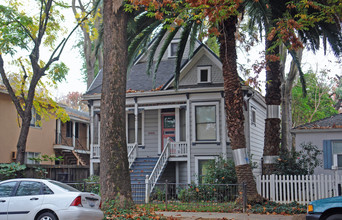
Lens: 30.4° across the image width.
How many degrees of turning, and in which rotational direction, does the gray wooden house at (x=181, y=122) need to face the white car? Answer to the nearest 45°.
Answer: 0° — it already faces it

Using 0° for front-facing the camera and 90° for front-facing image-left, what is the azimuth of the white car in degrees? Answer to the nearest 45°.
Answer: approximately 135°

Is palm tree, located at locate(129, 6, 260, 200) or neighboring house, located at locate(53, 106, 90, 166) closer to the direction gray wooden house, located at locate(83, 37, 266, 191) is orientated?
the palm tree

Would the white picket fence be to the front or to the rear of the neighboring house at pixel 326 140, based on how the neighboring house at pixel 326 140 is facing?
to the front

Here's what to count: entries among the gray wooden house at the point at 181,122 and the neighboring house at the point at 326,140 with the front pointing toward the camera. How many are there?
2

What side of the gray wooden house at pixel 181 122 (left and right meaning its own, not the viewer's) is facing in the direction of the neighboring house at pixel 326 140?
left

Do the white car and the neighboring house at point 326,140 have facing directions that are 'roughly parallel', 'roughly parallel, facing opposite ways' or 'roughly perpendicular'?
roughly perpendicular

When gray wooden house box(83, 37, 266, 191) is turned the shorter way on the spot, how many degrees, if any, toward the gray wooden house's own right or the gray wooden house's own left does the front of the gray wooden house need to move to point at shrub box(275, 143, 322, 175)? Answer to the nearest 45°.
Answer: approximately 45° to the gray wooden house's own left

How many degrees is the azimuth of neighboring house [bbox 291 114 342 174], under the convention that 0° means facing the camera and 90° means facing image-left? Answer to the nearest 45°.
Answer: approximately 0°
